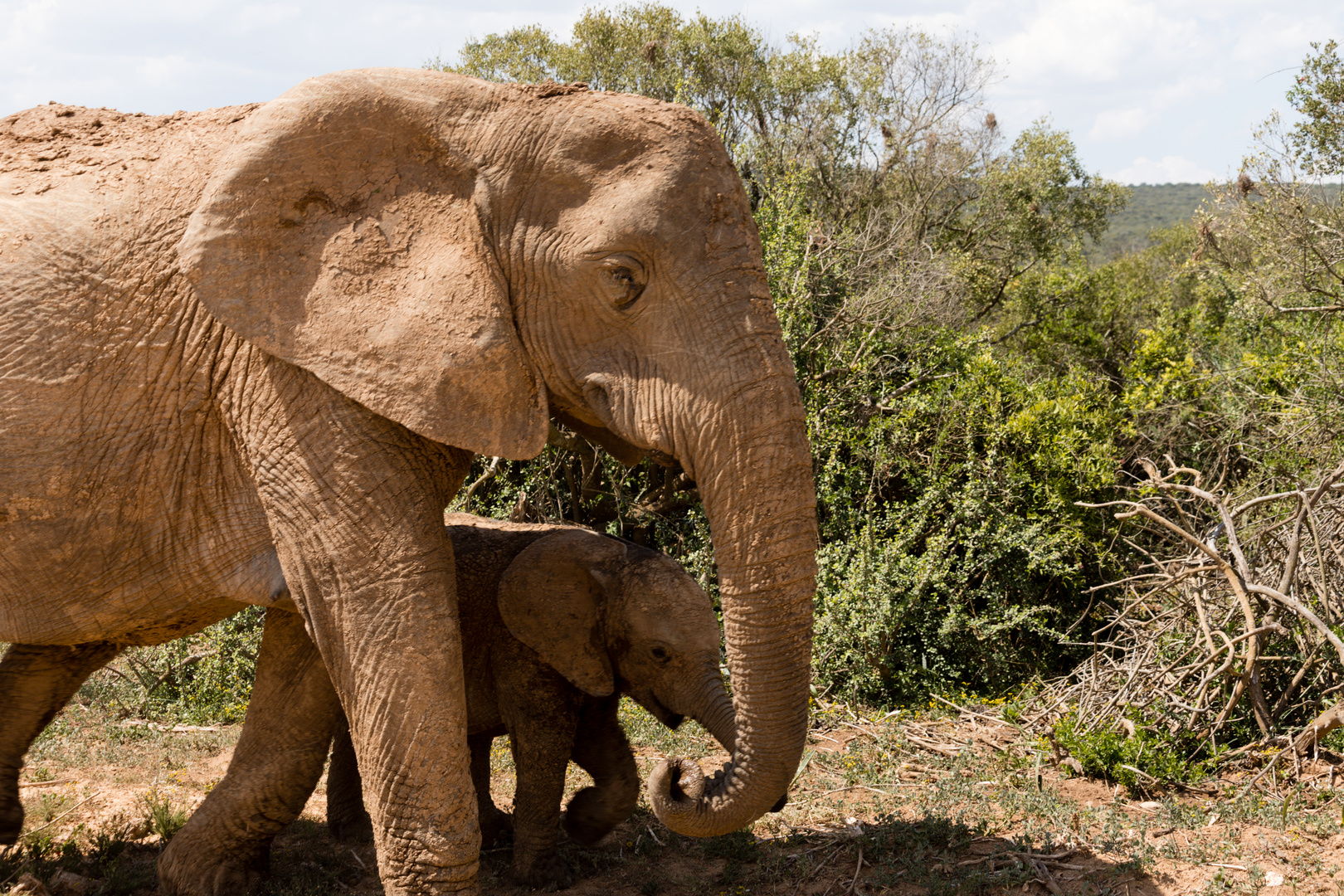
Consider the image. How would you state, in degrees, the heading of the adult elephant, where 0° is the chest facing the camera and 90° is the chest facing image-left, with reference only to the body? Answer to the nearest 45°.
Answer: approximately 270°

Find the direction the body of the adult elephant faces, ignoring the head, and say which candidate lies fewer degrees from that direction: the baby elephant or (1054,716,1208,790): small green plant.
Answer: the small green plant

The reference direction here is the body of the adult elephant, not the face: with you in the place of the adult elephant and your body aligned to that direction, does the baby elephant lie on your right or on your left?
on your left

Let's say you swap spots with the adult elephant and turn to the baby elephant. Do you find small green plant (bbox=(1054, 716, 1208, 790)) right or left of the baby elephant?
right

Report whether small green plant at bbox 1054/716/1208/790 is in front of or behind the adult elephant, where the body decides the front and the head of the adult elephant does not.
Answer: in front
